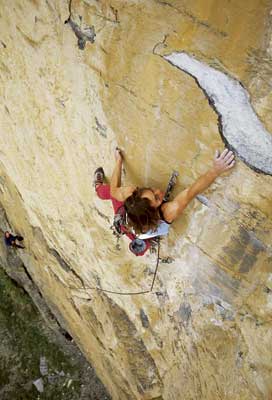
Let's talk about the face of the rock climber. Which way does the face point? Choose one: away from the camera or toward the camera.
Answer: away from the camera

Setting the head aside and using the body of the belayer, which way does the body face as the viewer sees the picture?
to the viewer's right
